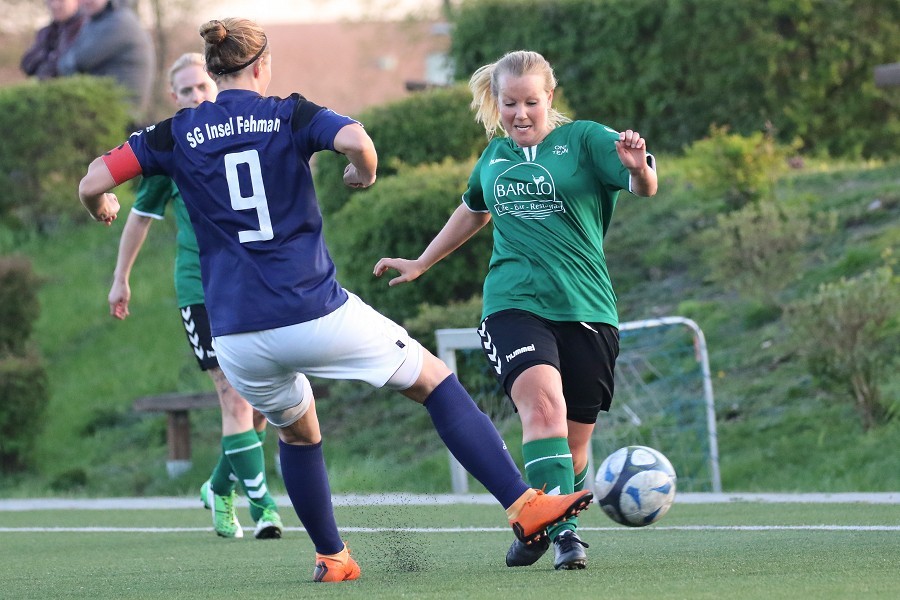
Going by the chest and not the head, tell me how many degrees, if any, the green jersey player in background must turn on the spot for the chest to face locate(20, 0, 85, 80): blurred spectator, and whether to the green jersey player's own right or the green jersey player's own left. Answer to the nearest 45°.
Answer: approximately 135° to the green jersey player's own left

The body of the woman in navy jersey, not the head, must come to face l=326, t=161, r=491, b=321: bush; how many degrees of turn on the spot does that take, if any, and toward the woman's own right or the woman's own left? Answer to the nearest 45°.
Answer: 0° — they already face it

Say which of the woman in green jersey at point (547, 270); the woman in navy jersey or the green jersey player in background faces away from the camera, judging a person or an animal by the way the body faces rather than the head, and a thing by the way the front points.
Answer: the woman in navy jersey

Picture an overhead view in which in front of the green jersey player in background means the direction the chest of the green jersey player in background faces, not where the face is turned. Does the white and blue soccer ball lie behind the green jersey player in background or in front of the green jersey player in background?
in front

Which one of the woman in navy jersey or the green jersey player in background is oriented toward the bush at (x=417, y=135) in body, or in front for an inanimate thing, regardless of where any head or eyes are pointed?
the woman in navy jersey

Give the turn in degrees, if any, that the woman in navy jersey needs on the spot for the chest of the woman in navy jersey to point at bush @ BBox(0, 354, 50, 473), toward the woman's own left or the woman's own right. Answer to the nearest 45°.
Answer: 0° — they already face it

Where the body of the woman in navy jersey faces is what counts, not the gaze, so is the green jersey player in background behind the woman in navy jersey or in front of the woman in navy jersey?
in front

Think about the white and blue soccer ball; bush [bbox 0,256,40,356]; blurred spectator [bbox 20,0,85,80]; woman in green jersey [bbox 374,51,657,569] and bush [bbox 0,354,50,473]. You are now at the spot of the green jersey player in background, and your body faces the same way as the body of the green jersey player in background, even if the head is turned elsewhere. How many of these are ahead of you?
2

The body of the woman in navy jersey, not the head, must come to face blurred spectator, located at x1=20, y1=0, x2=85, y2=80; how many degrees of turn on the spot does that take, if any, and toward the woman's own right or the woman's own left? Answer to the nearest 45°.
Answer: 0° — they already face them

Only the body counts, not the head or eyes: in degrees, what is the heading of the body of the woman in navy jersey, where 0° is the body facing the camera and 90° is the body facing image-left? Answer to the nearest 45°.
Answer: approximately 180°

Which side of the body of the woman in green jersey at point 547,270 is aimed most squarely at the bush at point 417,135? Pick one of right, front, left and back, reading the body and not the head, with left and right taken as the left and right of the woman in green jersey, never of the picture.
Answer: back

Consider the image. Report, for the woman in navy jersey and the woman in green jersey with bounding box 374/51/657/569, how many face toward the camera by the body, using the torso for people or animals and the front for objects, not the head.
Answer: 1
